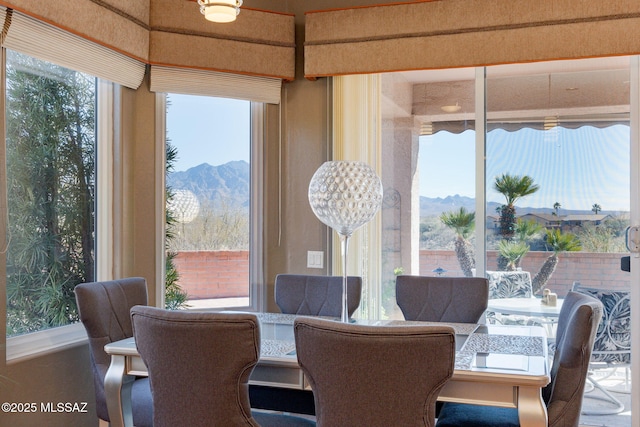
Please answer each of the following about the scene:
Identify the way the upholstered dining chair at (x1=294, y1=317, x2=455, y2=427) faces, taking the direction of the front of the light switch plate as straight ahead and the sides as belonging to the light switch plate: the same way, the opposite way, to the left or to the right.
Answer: the opposite way

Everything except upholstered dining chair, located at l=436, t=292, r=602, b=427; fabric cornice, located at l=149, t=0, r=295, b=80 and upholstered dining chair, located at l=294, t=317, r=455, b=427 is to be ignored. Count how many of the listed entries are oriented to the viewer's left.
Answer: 1

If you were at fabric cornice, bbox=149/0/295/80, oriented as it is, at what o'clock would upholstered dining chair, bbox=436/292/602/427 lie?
The upholstered dining chair is roughly at 11 o'clock from the fabric cornice.

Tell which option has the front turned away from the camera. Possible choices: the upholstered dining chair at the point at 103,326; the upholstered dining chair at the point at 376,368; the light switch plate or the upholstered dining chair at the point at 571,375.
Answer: the upholstered dining chair at the point at 376,368

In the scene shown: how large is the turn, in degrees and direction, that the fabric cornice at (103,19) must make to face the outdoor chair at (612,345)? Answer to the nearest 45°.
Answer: approximately 45° to its left

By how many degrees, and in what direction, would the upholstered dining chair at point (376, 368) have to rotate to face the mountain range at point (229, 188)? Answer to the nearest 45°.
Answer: approximately 45° to its left

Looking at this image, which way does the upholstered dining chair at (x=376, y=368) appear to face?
away from the camera

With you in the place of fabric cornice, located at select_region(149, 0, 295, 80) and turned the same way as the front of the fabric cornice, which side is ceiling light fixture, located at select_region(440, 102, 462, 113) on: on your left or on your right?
on your left

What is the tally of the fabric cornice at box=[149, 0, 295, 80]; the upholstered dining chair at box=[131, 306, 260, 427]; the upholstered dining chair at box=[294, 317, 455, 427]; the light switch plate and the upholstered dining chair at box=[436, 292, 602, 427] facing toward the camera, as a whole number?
2
